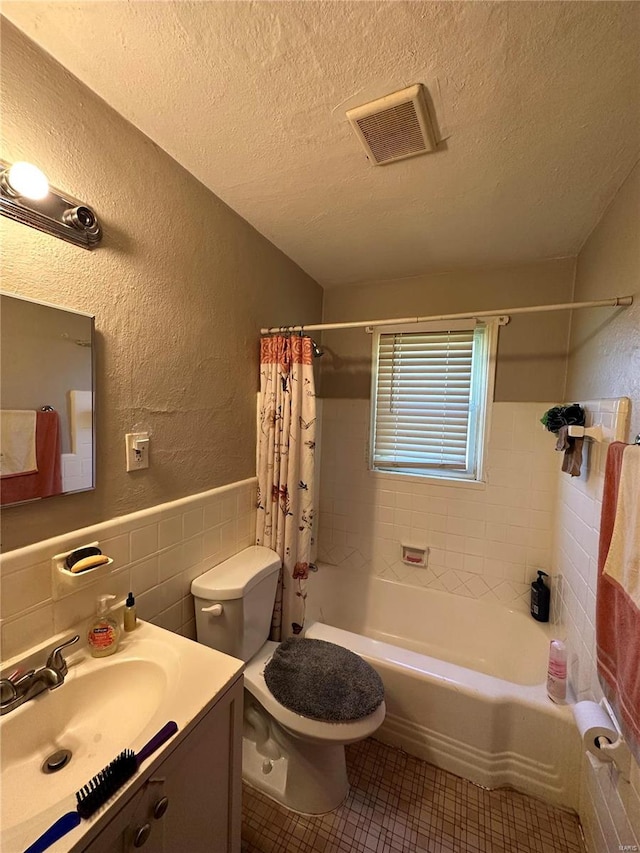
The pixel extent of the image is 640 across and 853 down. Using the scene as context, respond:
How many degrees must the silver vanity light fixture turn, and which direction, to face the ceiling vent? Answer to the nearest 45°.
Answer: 0° — it already faces it

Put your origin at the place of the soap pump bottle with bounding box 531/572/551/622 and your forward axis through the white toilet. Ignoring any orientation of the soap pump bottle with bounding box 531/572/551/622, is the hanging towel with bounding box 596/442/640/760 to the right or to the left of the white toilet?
left

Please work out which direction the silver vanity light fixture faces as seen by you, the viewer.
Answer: facing the viewer and to the right of the viewer

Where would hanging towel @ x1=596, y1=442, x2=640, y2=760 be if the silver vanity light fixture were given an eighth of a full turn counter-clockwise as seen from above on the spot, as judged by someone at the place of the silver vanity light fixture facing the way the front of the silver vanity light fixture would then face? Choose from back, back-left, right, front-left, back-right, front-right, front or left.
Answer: front-right

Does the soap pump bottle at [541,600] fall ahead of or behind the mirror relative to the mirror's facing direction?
ahead

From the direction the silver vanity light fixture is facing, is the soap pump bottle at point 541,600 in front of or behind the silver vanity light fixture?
in front

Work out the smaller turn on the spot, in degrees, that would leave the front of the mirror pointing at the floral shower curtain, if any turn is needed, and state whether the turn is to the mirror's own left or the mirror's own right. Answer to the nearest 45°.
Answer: approximately 45° to the mirror's own left

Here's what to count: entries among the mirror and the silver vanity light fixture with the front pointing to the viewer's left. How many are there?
0
